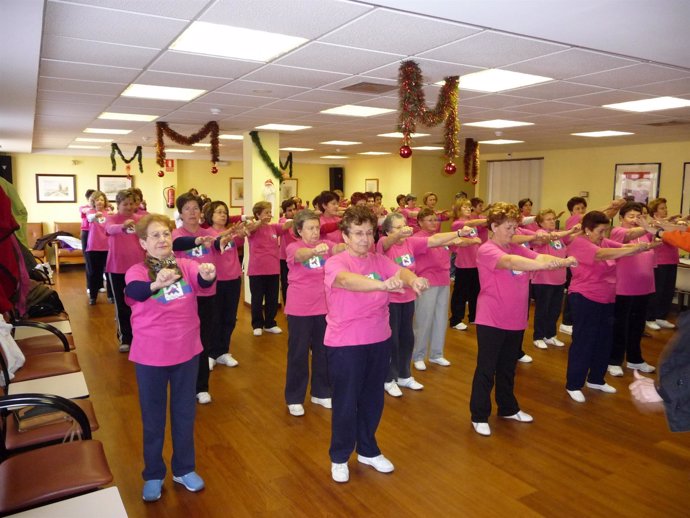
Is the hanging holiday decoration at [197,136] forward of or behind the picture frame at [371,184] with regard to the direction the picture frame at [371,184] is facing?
forward

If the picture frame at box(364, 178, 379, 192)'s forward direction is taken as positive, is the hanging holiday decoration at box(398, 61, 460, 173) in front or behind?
in front

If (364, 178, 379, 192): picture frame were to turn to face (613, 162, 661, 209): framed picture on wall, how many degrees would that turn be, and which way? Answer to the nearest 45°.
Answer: approximately 45° to its left

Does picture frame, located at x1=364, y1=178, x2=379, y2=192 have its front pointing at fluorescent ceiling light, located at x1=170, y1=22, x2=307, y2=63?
yes

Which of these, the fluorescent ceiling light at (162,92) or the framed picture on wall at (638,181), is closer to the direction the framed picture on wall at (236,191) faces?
the fluorescent ceiling light

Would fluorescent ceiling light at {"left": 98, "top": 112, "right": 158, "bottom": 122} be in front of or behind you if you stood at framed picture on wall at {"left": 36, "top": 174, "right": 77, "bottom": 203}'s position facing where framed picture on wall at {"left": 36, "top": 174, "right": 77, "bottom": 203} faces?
in front

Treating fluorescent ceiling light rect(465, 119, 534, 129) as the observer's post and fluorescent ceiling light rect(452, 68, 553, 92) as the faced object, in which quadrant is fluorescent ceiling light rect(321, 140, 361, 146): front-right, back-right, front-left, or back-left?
back-right
